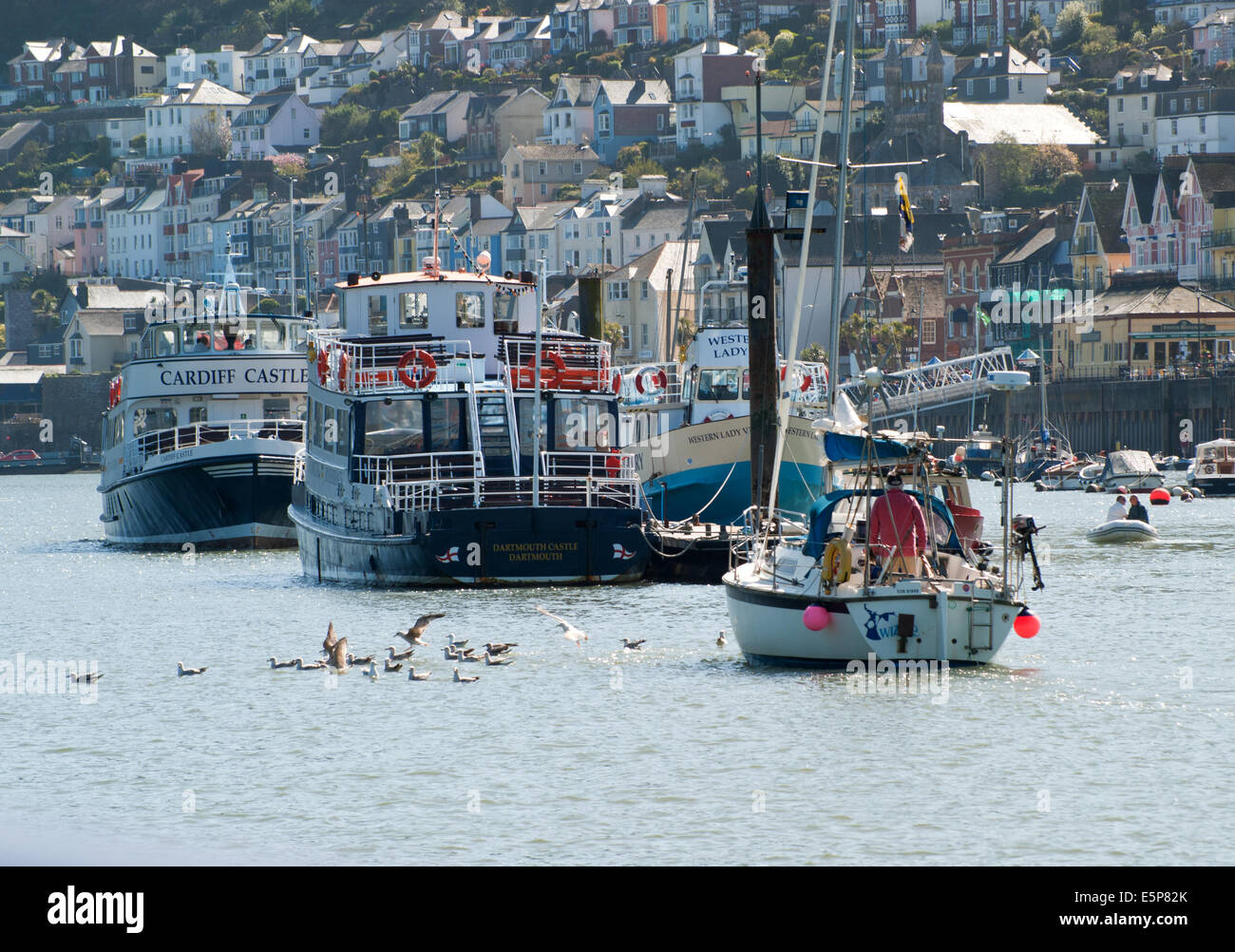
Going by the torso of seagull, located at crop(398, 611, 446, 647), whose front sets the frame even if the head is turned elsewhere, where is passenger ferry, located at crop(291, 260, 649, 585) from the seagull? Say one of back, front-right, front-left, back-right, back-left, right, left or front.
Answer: right

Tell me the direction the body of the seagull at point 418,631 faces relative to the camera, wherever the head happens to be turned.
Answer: to the viewer's left

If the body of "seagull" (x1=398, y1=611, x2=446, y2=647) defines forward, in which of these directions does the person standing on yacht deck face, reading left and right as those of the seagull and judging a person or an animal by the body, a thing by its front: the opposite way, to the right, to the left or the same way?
to the right

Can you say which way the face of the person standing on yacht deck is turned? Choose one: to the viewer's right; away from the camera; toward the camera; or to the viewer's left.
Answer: away from the camera

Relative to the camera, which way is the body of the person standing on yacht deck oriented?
away from the camera

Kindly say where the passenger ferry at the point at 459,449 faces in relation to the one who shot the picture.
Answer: facing away from the viewer

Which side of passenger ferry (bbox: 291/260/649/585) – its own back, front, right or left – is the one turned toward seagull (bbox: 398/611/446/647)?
back

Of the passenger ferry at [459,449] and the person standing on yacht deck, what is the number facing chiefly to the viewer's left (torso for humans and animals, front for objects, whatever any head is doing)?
0

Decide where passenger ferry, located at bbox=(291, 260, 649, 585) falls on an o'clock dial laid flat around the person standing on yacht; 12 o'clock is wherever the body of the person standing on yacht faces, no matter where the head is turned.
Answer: The passenger ferry is roughly at 11 o'clock from the person standing on yacht.

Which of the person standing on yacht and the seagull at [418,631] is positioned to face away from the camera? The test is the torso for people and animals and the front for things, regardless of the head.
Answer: the person standing on yacht

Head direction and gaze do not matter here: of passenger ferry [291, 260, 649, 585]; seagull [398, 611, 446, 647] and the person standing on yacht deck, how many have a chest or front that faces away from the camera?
2

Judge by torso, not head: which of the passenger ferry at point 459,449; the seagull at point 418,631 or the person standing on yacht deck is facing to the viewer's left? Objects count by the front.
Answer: the seagull
